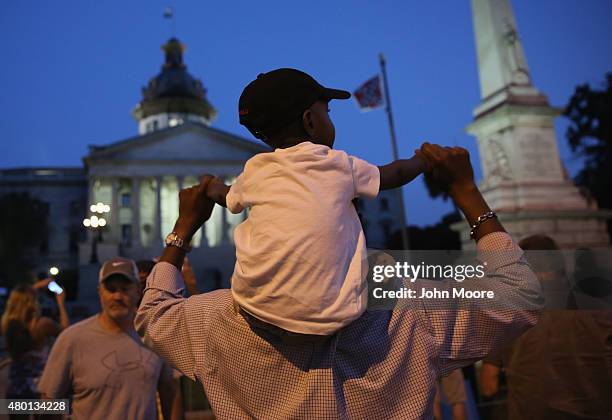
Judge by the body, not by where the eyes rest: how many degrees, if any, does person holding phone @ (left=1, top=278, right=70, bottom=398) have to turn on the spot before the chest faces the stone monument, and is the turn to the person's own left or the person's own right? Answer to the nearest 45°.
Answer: approximately 45° to the person's own right

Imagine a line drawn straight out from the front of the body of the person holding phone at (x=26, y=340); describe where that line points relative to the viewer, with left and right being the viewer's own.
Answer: facing away from the viewer and to the right of the viewer

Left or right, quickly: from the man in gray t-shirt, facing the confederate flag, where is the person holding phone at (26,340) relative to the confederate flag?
left

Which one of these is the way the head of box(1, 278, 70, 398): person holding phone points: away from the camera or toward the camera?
away from the camera

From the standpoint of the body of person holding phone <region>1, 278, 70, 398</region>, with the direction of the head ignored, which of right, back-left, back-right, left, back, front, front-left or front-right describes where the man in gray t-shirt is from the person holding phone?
back-right

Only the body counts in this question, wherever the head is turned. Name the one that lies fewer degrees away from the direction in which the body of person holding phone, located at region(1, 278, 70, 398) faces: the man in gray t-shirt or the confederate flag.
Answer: the confederate flag

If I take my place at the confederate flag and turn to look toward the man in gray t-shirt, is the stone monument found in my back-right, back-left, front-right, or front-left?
front-left

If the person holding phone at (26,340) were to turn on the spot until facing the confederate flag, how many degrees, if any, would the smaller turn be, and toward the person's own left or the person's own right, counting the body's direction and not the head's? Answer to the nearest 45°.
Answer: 0° — they already face it
